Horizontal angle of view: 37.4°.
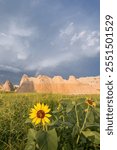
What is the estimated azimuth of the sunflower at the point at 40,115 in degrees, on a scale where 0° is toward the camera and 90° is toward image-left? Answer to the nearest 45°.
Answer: approximately 0°
